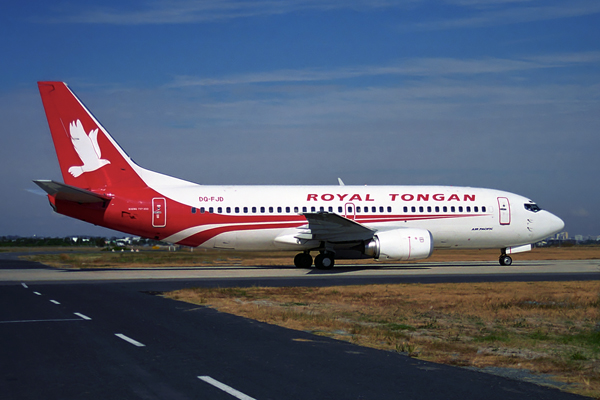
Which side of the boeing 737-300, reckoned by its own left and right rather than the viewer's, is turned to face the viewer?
right
